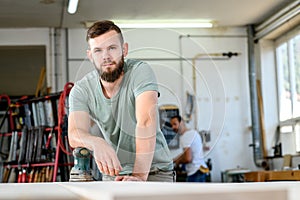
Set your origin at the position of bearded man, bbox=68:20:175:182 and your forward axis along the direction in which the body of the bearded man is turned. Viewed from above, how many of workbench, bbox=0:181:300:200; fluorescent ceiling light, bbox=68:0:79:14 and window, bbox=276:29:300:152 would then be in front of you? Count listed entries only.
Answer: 1

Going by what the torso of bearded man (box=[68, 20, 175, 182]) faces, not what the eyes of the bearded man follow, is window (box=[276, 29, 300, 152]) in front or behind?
behind

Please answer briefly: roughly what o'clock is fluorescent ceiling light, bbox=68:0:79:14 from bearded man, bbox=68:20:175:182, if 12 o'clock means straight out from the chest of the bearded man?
The fluorescent ceiling light is roughly at 6 o'clock from the bearded man.

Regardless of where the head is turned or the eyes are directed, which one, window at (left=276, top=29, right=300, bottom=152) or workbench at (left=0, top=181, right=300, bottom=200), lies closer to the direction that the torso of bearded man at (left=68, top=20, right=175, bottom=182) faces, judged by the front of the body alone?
the workbench

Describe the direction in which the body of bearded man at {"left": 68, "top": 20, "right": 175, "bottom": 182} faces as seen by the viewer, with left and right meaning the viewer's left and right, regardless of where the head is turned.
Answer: facing the viewer

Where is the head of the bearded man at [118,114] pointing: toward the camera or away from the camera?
toward the camera

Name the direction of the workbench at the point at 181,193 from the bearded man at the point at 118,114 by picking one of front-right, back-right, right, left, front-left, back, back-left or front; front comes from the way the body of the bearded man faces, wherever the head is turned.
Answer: front
